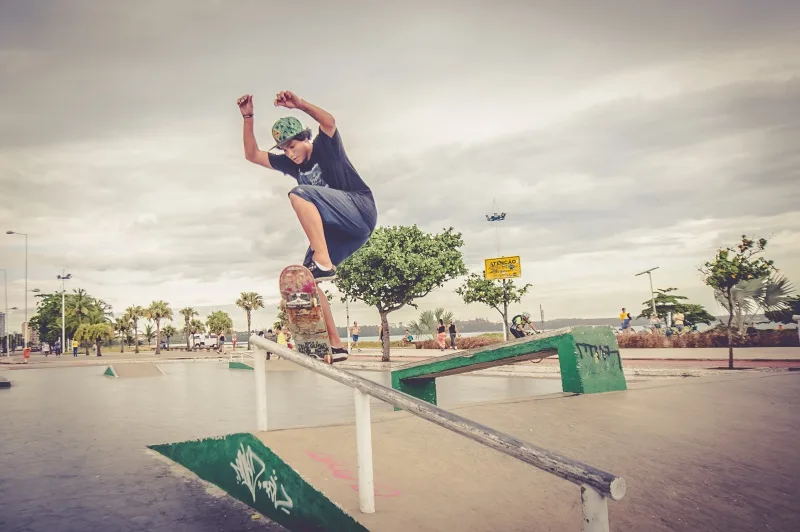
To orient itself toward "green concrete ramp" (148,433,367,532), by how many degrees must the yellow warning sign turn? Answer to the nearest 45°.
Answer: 0° — it already faces it

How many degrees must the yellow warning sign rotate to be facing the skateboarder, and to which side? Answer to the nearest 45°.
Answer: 0° — it already faces them

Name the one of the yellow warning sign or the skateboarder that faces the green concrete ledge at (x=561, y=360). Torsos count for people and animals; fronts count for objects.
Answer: the yellow warning sign

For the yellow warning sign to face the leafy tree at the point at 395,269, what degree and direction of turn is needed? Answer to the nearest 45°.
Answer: approximately 45° to its right

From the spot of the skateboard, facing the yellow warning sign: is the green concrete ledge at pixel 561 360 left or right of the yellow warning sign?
right

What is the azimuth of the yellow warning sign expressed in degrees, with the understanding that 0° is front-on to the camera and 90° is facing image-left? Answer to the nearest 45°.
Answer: approximately 0°

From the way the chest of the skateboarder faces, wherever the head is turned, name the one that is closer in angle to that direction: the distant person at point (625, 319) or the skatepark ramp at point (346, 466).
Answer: the skatepark ramp

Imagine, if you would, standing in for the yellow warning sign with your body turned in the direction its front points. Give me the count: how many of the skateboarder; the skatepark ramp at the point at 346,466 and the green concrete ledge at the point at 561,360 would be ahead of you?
3

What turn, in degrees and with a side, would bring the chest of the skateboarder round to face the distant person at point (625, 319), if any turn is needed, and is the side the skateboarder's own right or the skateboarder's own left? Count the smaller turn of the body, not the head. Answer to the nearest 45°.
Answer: approximately 180°
